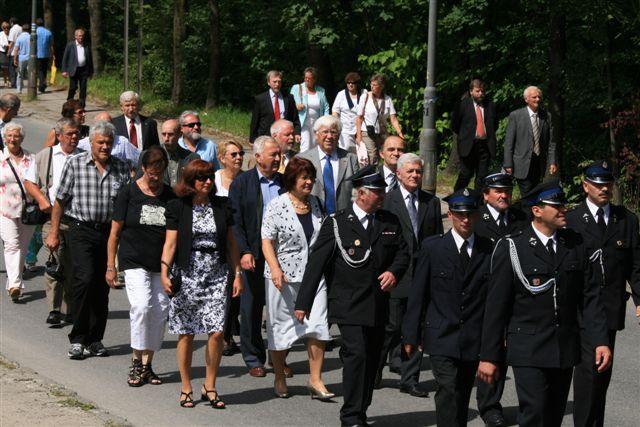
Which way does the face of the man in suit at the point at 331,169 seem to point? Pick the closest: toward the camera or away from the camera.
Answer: toward the camera

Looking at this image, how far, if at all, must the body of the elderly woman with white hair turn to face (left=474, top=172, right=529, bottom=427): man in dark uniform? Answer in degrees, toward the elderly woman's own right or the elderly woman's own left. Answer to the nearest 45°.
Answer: approximately 45° to the elderly woman's own left

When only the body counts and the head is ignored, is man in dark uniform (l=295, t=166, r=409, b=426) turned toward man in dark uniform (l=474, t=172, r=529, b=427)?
no

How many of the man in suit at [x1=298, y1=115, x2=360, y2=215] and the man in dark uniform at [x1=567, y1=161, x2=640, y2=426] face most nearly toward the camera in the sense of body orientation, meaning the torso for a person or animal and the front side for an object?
2

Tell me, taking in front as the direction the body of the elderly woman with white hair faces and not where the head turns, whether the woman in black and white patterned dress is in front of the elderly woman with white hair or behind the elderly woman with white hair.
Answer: in front

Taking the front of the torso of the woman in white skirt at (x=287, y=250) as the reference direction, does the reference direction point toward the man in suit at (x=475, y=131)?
no

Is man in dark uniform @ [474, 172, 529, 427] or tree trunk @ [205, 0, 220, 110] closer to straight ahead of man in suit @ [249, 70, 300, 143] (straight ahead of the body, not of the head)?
the man in dark uniform

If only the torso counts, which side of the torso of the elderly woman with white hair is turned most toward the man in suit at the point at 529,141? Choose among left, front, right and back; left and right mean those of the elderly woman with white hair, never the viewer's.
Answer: left

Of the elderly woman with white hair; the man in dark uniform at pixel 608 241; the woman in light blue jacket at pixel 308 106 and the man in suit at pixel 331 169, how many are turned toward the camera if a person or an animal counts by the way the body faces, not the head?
4

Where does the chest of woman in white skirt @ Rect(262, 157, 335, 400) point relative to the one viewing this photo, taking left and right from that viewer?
facing the viewer and to the right of the viewer

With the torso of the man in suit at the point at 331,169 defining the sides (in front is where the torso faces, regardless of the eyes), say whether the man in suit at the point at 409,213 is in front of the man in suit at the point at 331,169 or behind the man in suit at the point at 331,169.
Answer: in front

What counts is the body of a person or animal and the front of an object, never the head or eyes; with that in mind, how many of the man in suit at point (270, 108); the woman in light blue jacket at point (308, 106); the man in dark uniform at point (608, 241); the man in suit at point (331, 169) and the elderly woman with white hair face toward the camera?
5

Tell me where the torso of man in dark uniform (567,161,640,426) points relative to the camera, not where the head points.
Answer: toward the camera

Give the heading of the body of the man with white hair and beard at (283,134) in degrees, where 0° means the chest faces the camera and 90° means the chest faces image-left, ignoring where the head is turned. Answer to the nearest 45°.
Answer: approximately 315°

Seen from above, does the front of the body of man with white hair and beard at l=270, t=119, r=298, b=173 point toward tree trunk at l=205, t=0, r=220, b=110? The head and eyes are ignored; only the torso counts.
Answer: no

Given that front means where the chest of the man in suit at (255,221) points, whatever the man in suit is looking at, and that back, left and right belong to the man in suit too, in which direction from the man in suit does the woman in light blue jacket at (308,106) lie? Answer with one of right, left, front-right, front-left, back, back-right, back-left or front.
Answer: back-left

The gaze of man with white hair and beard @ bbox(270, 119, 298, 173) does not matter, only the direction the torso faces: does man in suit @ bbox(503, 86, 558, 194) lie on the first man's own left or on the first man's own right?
on the first man's own left

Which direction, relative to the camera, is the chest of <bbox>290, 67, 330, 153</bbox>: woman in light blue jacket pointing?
toward the camera

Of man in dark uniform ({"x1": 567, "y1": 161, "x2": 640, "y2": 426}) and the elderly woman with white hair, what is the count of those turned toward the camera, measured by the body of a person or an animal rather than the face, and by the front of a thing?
2

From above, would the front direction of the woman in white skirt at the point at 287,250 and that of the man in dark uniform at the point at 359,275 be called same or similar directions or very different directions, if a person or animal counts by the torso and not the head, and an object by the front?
same or similar directions
